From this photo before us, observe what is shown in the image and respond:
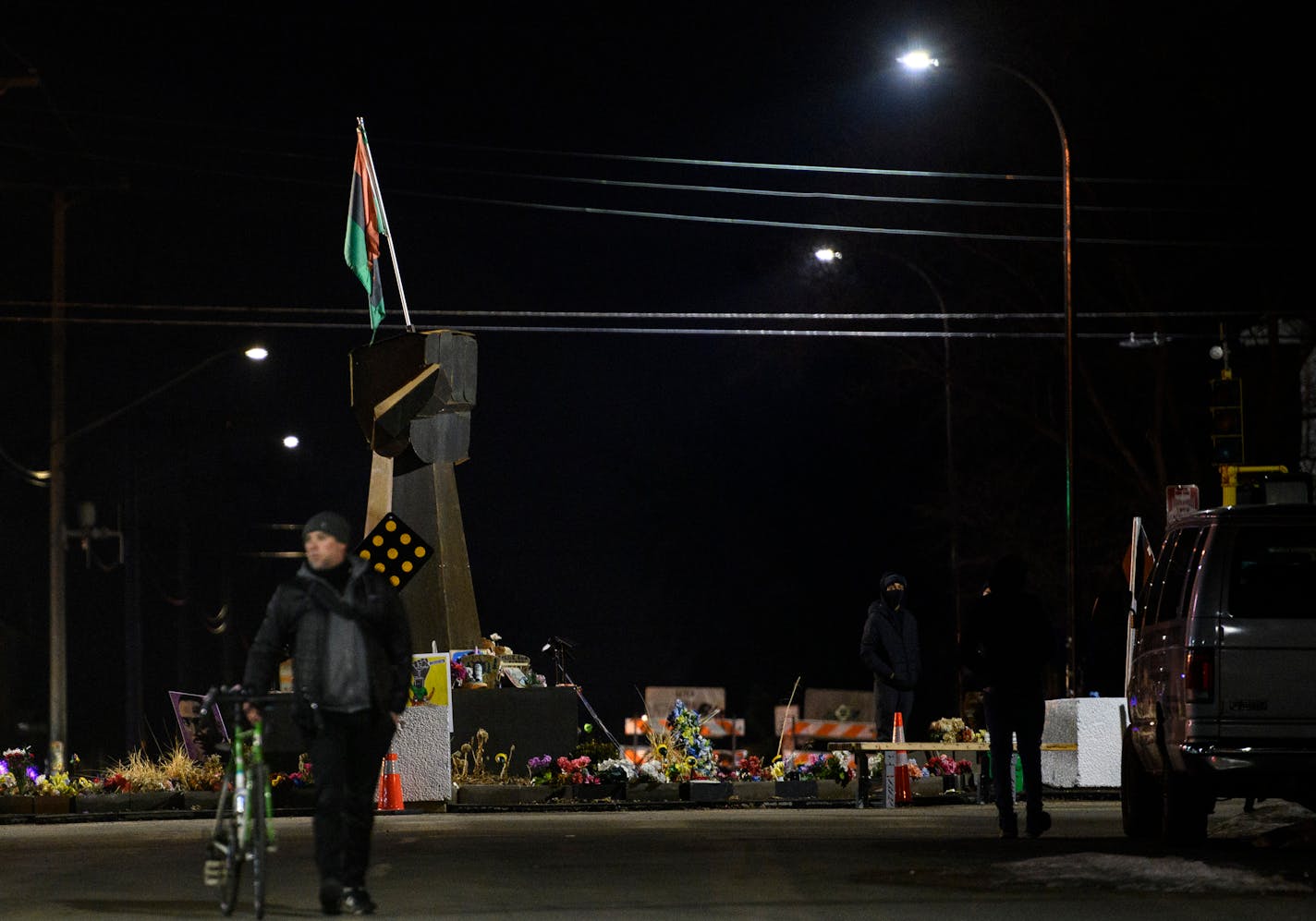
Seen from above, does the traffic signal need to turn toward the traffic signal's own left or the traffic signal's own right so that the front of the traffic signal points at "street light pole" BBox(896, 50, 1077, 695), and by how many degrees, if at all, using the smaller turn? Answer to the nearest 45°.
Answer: approximately 135° to the traffic signal's own right

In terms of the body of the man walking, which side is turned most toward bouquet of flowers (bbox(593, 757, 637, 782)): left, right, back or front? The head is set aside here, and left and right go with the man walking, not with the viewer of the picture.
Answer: back

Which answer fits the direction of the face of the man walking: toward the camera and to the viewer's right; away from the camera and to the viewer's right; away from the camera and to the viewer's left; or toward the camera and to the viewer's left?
toward the camera and to the viewer's left

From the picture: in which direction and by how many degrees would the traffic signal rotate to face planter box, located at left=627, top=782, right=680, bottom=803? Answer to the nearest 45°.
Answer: approximately 45° to its right

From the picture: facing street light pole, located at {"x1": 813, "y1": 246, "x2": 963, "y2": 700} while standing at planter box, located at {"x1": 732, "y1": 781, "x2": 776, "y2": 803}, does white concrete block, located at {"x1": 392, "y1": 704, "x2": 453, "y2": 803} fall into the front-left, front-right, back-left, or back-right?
back-left

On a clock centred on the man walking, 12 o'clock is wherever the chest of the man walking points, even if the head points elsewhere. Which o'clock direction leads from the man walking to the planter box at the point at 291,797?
The planter box is roughly at 6 o'clock from the man walking.

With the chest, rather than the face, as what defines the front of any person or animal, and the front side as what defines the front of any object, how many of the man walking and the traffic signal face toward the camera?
2
